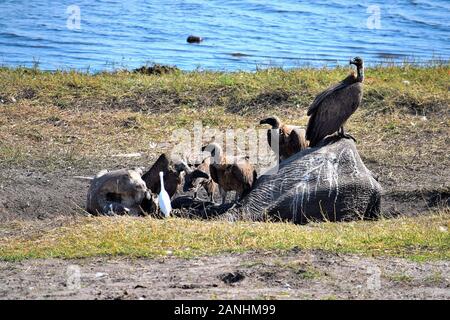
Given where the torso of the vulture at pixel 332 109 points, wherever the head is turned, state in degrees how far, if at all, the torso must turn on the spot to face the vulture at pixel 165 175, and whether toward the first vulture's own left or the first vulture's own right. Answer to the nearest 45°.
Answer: approximately 180°

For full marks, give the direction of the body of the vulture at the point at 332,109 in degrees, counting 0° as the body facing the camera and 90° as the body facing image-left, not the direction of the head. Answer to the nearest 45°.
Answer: approximately 270°

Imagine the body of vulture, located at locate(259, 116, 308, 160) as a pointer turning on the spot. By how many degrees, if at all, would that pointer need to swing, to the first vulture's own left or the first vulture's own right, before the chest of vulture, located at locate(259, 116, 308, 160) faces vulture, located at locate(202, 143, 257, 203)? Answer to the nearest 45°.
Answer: approximately 45° to the first vulture's own left

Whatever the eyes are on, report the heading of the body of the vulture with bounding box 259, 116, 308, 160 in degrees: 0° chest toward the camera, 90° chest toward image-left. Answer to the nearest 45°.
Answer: approximately 90°

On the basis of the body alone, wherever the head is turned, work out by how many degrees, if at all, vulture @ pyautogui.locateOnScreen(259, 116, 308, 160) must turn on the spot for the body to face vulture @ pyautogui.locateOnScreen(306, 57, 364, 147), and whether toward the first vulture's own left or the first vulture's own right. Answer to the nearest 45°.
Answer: approximately 135° to the first vulture's own left

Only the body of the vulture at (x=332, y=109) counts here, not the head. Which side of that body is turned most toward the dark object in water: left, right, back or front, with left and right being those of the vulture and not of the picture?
left

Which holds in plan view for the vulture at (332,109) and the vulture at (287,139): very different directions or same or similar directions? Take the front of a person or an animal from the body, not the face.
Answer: very different directions

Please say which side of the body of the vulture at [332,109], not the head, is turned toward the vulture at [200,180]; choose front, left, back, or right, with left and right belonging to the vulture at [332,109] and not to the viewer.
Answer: back

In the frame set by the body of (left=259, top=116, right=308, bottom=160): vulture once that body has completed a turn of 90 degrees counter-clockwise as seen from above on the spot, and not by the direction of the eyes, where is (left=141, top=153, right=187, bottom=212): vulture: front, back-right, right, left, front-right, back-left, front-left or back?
front-right

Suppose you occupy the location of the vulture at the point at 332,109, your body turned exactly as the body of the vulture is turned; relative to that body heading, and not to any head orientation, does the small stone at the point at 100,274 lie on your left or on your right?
on your right

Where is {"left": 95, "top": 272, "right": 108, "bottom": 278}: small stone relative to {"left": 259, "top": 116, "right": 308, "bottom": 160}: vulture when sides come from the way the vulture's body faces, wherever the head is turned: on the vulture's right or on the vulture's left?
on the vulture's left

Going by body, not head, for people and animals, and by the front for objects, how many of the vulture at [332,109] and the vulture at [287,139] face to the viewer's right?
1

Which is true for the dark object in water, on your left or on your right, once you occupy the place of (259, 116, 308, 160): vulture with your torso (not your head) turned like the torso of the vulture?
on your right
